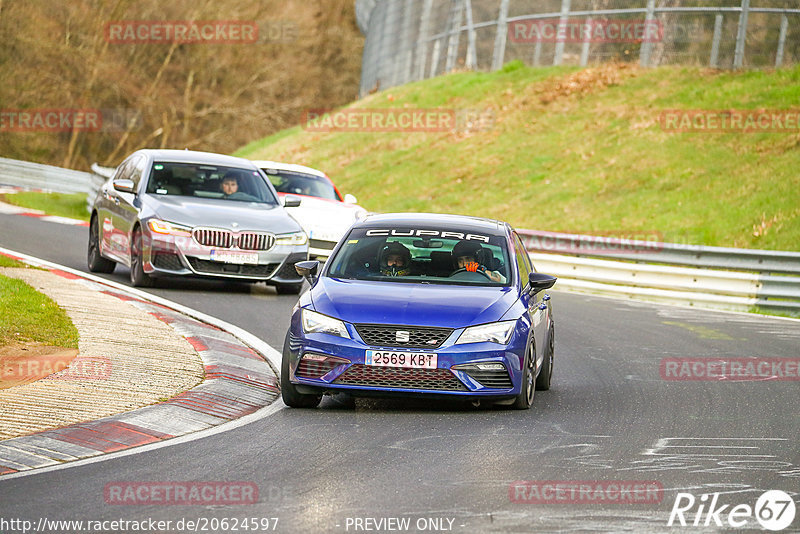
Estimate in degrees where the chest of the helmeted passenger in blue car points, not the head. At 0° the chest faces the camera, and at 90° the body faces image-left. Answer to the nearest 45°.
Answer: approximately 0°

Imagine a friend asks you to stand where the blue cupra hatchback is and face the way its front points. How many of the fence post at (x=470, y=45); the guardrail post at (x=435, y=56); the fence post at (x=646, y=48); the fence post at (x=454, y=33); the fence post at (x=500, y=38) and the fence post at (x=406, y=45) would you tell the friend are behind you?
6

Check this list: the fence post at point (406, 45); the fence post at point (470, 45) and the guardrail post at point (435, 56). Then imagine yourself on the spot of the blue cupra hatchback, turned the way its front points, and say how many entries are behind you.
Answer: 3

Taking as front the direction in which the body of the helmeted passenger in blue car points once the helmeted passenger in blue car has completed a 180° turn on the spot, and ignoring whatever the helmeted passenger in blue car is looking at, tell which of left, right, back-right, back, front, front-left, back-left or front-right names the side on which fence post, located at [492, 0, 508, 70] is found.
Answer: front

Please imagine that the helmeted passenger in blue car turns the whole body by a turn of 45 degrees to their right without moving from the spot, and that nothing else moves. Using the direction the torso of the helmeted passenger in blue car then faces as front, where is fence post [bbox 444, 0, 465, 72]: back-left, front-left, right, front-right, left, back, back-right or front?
back-right

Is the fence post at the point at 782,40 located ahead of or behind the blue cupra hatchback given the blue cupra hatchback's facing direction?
behind

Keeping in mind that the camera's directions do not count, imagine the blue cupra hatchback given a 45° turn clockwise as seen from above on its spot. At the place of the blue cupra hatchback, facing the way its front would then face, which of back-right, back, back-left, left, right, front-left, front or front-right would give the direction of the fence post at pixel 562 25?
back-right

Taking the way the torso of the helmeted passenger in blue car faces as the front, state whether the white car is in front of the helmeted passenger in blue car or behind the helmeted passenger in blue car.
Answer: behind

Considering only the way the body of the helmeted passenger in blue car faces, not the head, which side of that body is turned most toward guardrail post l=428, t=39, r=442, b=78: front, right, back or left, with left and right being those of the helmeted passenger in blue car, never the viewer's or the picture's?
back

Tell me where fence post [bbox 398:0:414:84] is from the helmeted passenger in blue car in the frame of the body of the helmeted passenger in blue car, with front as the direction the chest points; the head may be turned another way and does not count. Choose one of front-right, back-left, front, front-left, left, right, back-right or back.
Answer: back

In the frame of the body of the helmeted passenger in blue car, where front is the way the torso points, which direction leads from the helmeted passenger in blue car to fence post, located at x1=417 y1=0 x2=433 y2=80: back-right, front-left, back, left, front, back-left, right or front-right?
back

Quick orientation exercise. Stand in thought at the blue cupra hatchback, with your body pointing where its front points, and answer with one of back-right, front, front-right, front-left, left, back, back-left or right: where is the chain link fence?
back

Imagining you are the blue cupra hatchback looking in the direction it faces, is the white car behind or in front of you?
behind

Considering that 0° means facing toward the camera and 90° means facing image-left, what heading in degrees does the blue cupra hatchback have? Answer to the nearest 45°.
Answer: approximately 0°
